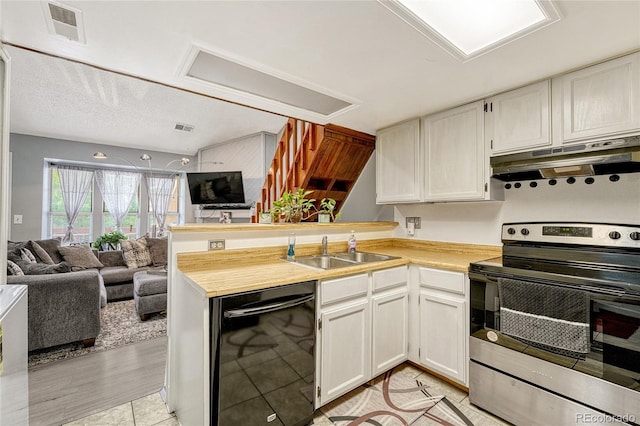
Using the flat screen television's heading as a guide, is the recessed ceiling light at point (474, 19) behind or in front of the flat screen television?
in front

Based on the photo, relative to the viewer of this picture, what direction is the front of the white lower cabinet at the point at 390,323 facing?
facing the viewer and to the right of the viewer

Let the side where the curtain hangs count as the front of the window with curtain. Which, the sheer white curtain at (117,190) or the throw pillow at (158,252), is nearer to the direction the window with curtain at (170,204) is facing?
the throw pillow

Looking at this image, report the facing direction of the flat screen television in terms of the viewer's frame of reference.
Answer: facing the viewer

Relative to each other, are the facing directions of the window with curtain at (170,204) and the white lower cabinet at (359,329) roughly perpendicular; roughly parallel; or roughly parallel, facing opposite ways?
roughly parallel

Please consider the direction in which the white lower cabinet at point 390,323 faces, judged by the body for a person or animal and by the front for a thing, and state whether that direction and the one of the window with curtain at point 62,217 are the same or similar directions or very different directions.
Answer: same or similar directions

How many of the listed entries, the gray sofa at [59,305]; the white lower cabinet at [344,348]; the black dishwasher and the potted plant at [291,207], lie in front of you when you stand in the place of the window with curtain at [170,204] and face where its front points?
4

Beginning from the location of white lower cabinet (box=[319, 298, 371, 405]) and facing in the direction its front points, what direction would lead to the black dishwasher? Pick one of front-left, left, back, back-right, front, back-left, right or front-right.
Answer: right

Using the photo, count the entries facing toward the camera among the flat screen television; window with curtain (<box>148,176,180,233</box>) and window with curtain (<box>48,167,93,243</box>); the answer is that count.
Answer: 3

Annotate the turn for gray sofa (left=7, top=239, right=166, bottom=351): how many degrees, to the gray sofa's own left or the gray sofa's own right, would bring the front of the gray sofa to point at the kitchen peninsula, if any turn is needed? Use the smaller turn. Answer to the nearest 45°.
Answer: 0° — it already faces it

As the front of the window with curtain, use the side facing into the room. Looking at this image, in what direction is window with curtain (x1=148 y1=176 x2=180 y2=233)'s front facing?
toward the camera

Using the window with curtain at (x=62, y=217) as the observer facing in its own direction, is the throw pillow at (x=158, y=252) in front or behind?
in front

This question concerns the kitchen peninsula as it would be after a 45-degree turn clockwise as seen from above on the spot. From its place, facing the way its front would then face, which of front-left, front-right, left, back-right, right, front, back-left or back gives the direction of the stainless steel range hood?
left

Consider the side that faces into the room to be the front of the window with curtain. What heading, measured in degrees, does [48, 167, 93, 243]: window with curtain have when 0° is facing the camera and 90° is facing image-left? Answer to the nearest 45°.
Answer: approximately 0°

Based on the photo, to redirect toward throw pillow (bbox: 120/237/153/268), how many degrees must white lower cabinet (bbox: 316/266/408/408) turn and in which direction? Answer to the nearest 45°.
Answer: approximately 180°

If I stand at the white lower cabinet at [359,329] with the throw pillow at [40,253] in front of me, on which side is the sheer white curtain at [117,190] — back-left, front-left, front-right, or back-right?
front-right

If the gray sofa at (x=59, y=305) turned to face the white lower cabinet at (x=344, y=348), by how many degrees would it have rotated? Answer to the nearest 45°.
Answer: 0° — it already faces it
